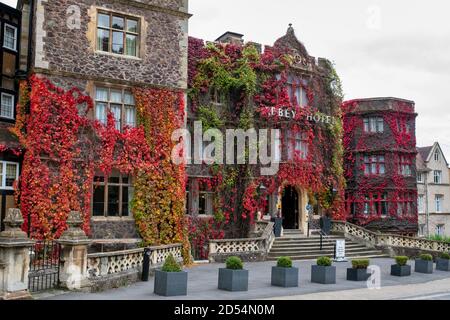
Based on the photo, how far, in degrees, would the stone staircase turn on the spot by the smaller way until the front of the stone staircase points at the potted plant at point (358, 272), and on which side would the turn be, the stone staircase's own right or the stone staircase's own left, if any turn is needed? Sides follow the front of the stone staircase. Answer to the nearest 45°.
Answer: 0° — it already faces it

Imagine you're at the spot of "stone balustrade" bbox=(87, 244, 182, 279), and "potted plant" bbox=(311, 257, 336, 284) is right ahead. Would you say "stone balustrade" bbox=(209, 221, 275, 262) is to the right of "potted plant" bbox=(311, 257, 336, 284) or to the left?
left

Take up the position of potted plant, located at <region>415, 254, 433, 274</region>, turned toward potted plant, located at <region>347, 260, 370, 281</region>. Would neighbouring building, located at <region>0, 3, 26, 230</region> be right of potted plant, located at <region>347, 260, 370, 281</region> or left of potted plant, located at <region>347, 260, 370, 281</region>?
right

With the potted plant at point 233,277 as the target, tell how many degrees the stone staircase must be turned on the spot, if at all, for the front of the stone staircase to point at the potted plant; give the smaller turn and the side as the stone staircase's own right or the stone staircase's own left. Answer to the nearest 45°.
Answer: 0° — it already faces it

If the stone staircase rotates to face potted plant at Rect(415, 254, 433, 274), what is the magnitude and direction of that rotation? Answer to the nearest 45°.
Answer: approximately 45° to its left

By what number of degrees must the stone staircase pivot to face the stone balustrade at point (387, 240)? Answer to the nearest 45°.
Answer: approximately 135° to its left

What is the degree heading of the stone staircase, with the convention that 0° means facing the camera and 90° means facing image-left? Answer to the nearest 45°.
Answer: approximately 0°

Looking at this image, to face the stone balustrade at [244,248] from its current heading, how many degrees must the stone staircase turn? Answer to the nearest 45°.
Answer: approximately 45° to its right

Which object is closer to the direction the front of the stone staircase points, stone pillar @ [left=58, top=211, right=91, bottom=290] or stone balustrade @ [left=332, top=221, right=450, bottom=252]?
the stone pillar

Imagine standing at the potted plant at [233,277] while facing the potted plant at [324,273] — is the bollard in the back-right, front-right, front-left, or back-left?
back-left
